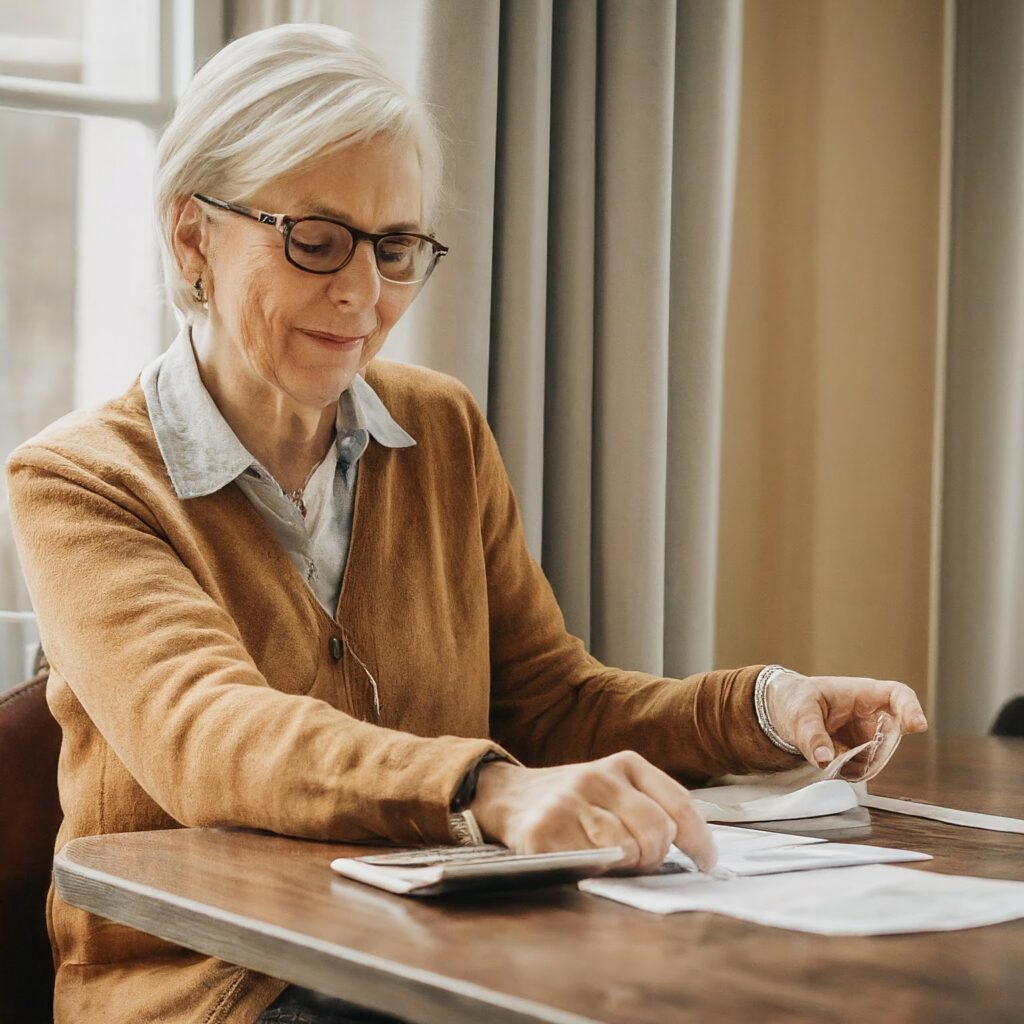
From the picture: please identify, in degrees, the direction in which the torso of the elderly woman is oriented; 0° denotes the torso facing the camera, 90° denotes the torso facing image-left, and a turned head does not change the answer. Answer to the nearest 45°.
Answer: approximately 315°

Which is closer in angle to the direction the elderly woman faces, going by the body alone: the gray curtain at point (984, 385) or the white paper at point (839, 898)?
the white paper

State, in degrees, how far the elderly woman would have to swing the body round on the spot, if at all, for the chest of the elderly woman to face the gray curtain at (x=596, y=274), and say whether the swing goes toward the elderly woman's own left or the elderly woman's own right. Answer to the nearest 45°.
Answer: approximately 135° to the elderly woman's own left

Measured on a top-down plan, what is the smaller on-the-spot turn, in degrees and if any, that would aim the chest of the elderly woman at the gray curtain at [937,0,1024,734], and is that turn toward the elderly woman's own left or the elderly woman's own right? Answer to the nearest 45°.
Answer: approximately 90° to the elderly woman's own left
